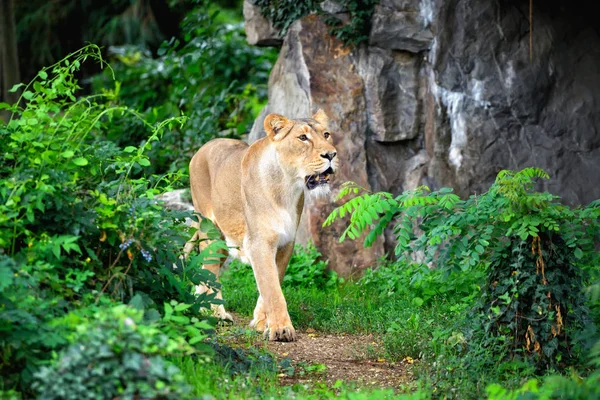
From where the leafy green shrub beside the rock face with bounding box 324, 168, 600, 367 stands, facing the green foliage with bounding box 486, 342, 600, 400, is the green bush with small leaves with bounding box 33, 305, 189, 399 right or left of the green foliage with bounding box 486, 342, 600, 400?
right

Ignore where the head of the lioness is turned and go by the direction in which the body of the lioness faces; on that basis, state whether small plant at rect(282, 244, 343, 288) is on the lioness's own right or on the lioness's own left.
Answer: on the lioness's own left

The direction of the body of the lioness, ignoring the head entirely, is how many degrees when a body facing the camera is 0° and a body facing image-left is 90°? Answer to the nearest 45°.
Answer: approximately 315°

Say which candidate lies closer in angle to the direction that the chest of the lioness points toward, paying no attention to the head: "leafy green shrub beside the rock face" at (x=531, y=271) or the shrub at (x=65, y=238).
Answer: the leafy green shrub beside the rock face

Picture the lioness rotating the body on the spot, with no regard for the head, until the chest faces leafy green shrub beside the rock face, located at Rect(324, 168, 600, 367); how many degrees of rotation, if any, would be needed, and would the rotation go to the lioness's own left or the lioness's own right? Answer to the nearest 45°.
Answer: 0° — it already faces it

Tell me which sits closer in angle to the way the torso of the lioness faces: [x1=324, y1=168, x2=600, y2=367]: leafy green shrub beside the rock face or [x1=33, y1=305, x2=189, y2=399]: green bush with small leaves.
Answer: the leafy green shrub beside the rock face

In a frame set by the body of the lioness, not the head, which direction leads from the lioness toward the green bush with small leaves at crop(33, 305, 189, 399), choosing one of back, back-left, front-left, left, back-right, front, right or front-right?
front-right

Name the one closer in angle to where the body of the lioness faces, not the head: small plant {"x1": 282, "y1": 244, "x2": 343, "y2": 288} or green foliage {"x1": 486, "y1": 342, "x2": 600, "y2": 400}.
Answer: the green foliage

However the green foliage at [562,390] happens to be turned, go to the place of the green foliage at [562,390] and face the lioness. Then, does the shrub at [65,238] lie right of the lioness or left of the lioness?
left

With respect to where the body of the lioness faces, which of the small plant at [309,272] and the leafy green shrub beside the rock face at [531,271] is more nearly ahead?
the leafy green shrub beside the rock face
